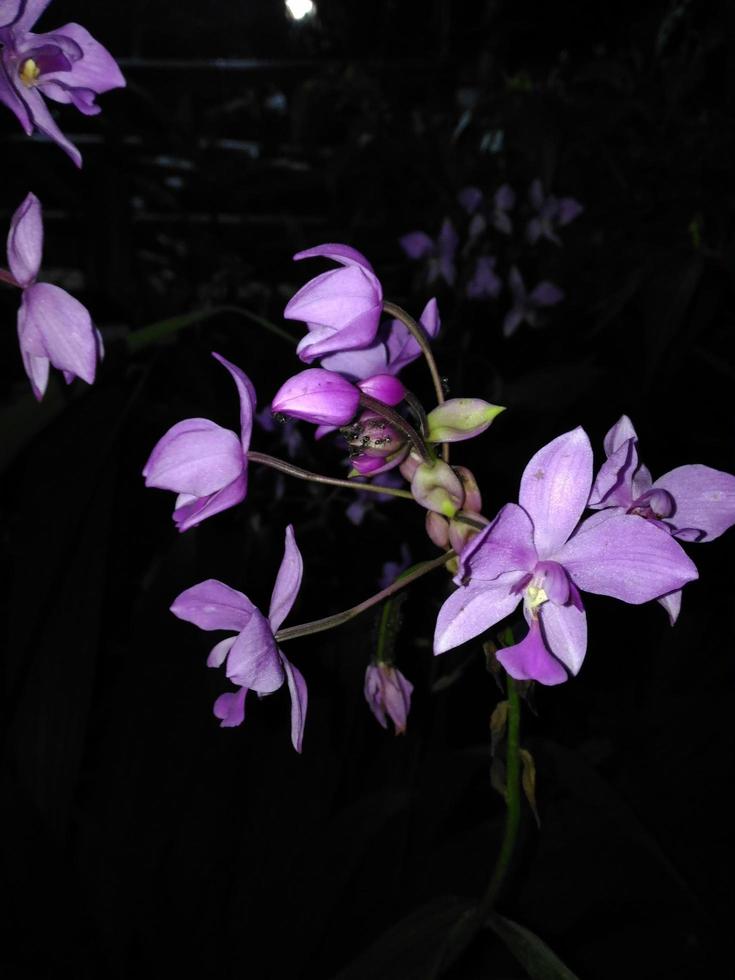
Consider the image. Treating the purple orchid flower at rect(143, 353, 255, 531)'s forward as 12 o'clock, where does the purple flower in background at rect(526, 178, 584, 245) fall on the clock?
The purple flower in background is roughly at 4 o'clock from the purple orchid flower.

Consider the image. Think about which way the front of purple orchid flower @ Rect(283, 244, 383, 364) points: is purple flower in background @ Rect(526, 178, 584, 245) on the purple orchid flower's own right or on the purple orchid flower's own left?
on the purple orchid flower's own right

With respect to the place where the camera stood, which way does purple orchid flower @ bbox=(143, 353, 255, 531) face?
facing to the left of the viewer
